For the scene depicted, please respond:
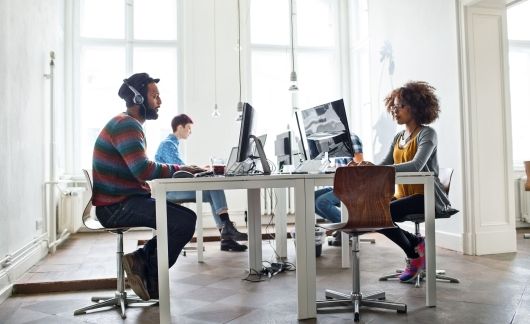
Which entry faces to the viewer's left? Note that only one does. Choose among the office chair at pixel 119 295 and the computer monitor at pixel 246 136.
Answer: the computer monitor

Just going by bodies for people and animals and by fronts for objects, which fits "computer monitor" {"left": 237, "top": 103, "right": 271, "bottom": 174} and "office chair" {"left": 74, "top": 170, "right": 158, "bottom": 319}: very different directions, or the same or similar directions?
very different directions

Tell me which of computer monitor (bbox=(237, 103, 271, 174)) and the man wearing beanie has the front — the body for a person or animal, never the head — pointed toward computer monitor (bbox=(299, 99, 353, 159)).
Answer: the man wearing beanie

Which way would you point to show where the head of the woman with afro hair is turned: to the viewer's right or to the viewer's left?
to the viewer's left

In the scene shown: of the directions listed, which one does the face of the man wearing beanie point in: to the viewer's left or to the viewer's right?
to the viewer's right

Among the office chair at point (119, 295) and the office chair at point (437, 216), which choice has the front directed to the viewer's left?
the office chair at point (437, 216)

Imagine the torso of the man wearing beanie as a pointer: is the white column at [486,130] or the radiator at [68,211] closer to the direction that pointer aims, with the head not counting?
the white column

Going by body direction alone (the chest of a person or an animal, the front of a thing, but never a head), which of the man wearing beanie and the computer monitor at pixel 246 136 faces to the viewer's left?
the computer monitor

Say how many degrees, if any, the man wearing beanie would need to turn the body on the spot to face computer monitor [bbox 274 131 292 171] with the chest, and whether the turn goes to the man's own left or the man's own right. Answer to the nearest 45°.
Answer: approximately 45° to the man's own left

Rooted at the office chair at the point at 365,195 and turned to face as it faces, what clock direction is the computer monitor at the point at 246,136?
The computer monitor is roughly at 11 o'clock from the office chair.

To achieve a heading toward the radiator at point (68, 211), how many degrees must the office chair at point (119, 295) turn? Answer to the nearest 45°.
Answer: approximately 90° to its left

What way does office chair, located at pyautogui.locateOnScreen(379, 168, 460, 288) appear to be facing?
to the viewer's left

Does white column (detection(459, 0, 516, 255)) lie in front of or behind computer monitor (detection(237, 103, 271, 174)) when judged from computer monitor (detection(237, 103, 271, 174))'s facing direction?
behind

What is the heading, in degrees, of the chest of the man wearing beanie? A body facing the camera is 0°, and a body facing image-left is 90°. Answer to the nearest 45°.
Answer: approximately 270°

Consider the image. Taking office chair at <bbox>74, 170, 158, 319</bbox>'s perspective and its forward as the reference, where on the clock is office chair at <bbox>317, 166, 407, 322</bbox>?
office chair at <bbox>317, 166, 407, 322</bbox> is roughly at 1 o'clock from office chair at <bbox>74, 170, 158, 319</bbox>.

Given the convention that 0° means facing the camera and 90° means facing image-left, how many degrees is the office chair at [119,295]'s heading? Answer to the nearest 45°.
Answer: approximately 270°

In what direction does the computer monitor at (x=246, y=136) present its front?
to the viewer's left

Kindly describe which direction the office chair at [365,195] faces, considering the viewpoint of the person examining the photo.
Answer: facing away from the viewer and to the left of the viewer
